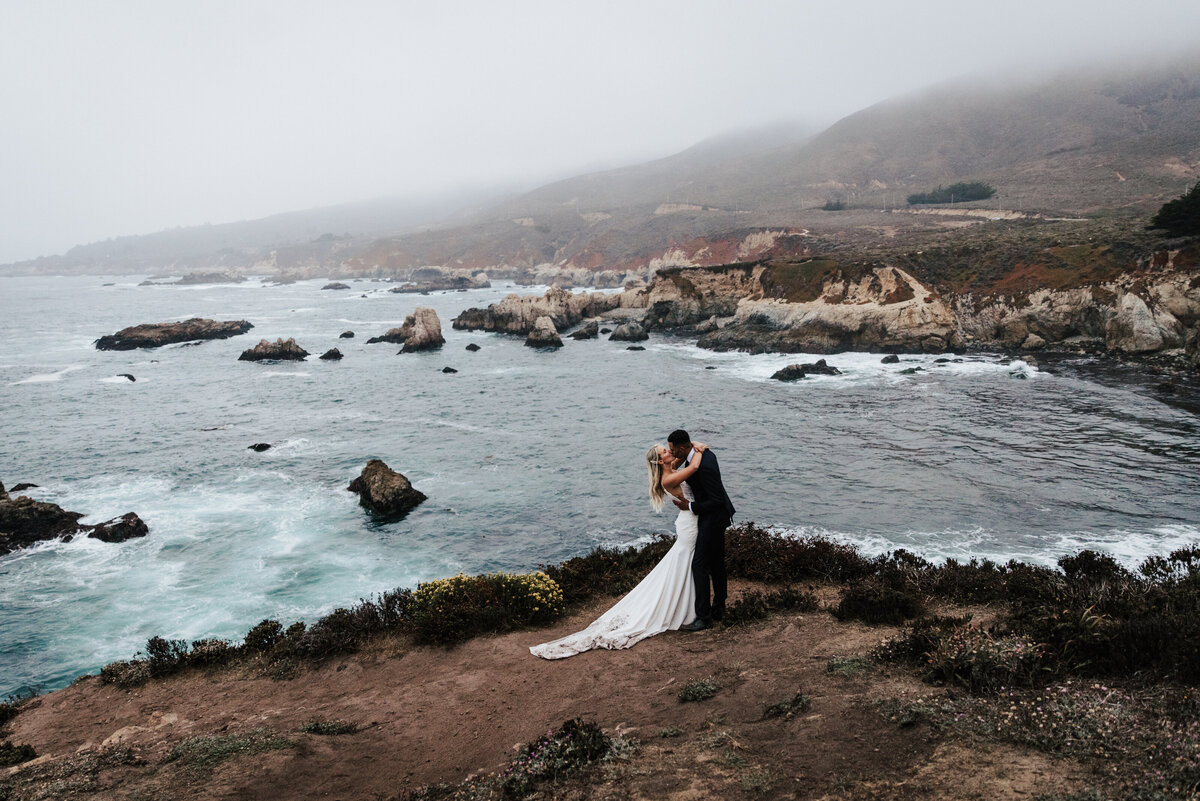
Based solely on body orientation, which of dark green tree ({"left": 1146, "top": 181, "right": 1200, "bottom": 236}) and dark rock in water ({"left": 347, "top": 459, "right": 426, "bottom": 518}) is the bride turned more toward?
the dark green tree

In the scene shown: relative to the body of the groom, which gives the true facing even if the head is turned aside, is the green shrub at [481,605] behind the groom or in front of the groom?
in front

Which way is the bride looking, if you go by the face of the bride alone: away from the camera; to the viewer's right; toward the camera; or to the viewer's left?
to the viewer's right

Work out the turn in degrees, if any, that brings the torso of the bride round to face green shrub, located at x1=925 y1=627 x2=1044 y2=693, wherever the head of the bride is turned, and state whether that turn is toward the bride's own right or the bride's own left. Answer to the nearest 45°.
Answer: approximately 45° to the bride's own right

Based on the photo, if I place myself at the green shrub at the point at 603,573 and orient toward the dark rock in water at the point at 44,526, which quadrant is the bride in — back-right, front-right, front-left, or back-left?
back-left

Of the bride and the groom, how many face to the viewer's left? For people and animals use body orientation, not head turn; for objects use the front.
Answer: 1

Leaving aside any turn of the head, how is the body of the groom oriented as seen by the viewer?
to the viewer's left

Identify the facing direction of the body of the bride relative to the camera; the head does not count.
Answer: to the viewer's right

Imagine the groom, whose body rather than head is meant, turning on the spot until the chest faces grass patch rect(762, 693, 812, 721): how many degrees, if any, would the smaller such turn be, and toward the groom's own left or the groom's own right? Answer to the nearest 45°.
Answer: approximately 90° to the groom's own left

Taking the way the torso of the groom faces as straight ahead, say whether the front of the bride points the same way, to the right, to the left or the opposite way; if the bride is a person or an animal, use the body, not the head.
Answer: the opposite way

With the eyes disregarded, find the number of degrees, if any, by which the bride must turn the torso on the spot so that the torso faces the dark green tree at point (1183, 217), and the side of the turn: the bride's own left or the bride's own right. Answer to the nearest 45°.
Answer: approximately 45° to the bride's own left
